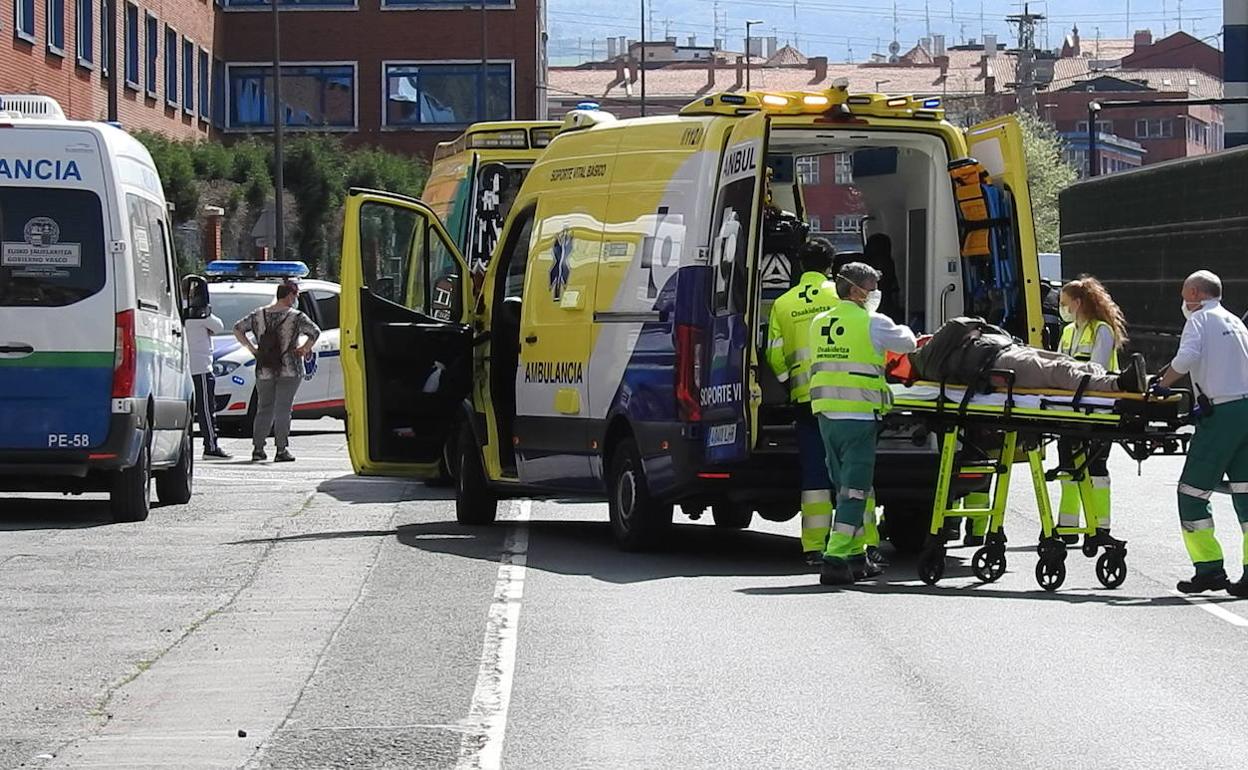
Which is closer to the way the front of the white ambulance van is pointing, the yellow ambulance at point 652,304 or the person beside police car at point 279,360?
the person beside police car

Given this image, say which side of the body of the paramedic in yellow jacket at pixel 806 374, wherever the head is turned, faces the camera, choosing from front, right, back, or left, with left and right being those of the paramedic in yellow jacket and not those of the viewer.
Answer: back

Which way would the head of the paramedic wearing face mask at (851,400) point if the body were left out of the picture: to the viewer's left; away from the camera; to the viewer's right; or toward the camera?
to the viewer's right

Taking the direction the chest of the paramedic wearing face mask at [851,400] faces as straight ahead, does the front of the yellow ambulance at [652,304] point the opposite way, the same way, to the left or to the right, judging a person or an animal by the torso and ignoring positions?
to the left

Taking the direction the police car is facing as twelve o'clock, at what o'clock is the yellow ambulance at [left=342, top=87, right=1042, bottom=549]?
The yellow ambulance is roughly at 10 o'clock from the police car.

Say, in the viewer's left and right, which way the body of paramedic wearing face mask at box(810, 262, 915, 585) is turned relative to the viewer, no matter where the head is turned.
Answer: facing away from the viewer and to the right of the viewer

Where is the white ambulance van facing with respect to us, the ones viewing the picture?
facing away from the viewer

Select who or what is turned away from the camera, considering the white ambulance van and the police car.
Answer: the white ambulance van

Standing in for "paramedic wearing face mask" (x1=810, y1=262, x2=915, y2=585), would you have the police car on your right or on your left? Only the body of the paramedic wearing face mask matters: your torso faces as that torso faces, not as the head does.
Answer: on your left

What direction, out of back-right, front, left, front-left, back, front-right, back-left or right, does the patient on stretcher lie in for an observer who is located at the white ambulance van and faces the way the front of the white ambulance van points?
back-right

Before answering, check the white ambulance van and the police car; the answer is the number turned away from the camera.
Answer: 1

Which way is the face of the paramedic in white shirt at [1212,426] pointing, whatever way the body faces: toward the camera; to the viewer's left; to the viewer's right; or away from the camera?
to the viewer's left

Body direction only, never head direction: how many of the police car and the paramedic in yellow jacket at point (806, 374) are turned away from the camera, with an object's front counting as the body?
1

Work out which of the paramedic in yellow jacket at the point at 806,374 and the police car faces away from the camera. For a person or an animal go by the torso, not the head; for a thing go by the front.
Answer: the paramedic in yellow jacket

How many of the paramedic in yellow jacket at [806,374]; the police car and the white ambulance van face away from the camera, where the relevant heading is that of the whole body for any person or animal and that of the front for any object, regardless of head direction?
2

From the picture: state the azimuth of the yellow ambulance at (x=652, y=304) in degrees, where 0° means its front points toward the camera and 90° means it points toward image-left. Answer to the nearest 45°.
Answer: approximately 135°

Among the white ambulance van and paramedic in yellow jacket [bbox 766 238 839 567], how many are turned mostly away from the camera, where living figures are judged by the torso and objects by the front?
2
